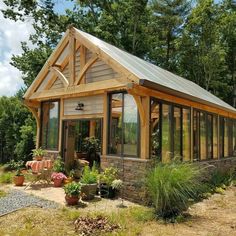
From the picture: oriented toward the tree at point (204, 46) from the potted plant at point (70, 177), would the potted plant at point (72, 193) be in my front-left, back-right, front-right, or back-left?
back-right

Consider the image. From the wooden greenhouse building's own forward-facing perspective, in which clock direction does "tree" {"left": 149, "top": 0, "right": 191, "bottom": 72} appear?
The tree is roughly at 5 o'clock from the wooden greenhouse building.

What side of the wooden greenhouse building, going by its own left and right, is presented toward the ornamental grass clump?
left

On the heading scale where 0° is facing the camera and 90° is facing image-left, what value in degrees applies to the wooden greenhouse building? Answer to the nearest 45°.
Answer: approximately 45°
